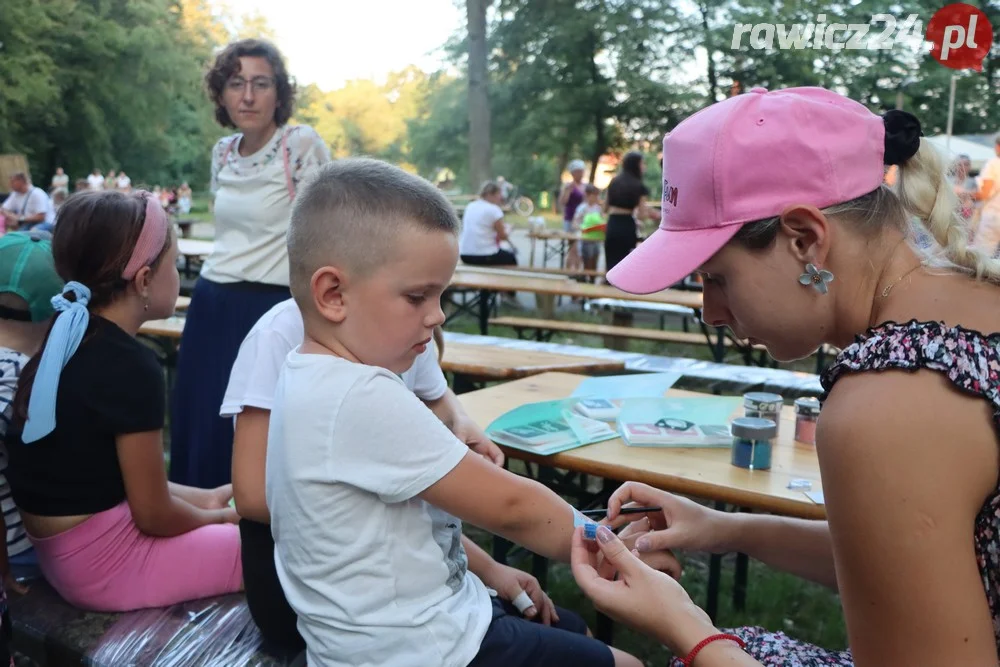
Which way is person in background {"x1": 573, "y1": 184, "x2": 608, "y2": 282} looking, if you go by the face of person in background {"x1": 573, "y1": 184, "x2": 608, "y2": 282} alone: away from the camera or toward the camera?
toward the camera

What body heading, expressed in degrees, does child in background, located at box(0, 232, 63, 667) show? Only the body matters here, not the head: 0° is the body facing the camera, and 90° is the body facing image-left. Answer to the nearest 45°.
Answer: approximately 225°

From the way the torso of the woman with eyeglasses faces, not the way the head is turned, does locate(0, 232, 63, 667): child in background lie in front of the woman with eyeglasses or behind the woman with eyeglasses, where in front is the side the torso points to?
in front

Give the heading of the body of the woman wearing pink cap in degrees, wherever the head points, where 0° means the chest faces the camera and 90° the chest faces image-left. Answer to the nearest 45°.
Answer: approximately 90°

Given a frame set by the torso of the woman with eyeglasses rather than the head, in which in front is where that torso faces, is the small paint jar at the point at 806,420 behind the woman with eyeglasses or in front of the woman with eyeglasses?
in front

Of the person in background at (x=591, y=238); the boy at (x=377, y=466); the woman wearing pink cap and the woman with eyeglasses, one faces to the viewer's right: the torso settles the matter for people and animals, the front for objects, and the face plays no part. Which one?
the boy

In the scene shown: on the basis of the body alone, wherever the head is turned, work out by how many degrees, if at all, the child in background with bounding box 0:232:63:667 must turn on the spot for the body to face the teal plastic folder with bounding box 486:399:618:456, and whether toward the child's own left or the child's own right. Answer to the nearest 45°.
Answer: approximately 45° to the child's own right

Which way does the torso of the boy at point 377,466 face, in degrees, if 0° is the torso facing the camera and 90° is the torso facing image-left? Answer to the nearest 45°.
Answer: approximately 270°

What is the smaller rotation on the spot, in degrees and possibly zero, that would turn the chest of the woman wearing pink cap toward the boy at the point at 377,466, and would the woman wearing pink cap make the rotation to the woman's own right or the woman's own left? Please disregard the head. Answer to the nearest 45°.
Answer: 0° — they already face them

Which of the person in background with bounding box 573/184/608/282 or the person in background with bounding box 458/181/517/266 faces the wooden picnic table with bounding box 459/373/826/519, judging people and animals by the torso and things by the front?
the person in background with bounding box 573/184/608/282

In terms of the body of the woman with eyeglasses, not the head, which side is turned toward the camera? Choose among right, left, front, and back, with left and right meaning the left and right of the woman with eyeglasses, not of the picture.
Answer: front

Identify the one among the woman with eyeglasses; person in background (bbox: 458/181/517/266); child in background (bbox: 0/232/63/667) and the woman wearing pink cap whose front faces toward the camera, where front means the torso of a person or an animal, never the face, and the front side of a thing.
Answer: the woman with eyeglasses

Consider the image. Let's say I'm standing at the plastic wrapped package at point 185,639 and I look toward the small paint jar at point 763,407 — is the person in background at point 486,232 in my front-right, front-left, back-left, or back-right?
front-left

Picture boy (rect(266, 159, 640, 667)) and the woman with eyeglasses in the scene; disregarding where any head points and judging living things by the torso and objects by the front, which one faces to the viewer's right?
the boy

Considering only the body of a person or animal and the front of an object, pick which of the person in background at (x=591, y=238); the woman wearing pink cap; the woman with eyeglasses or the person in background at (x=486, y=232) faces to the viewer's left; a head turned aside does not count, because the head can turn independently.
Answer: the woman wearing pink cap

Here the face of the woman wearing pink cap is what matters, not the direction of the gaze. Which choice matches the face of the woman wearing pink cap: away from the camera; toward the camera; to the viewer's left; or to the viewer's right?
to the viewer's left

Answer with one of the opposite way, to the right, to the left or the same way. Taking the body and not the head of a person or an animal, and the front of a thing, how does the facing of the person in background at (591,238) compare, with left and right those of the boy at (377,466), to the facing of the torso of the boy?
to the right
